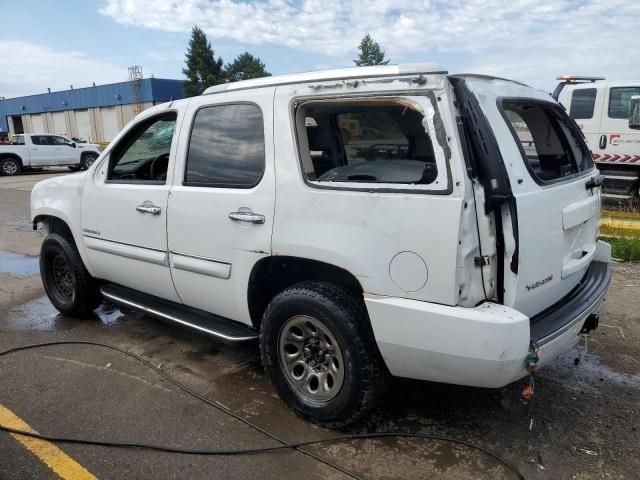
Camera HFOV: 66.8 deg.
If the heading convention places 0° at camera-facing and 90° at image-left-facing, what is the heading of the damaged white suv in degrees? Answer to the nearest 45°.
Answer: approximately 135°
